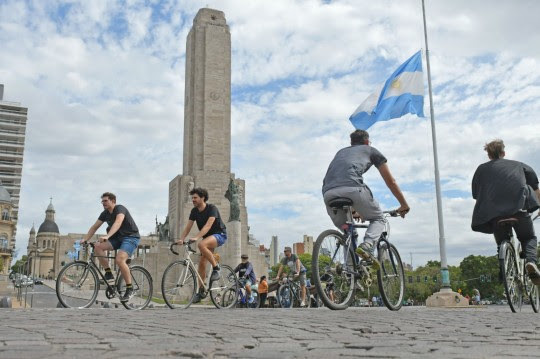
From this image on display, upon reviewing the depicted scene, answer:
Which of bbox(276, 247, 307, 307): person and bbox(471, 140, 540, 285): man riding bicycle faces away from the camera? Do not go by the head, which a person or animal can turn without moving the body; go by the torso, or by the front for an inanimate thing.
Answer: the man riding bicycle

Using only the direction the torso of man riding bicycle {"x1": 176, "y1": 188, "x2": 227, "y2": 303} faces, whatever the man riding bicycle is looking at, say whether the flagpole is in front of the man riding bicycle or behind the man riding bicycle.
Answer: behind

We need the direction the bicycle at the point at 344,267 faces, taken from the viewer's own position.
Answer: facing away from the viewer and to the right of the viewer

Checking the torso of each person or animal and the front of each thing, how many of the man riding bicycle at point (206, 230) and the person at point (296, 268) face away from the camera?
0

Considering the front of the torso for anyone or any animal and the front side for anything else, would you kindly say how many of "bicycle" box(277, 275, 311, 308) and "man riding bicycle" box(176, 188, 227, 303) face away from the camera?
0

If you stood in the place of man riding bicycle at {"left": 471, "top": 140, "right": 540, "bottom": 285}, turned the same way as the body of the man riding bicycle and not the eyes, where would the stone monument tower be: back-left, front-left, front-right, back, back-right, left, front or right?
front-left

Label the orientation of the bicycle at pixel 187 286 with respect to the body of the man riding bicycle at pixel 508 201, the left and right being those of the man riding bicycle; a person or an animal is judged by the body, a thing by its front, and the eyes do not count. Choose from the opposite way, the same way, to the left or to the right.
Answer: the opposite way

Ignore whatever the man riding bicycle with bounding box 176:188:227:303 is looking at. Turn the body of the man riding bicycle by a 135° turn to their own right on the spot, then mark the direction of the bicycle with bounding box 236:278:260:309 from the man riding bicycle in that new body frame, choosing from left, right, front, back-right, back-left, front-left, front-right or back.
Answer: front

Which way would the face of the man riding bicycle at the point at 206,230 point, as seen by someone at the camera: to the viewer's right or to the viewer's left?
to the viewer's left

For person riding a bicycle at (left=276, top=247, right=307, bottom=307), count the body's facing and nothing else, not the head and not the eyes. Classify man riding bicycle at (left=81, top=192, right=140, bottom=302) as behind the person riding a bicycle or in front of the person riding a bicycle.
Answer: in front

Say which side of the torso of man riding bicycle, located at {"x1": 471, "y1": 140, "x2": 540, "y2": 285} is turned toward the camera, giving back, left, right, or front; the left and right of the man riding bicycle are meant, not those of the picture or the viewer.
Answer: back

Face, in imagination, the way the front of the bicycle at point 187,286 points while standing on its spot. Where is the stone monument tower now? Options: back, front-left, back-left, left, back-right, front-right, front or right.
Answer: back-right

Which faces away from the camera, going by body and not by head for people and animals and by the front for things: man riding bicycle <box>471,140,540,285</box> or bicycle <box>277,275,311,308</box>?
the man riding bicycle

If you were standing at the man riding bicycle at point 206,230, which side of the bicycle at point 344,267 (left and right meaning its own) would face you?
left

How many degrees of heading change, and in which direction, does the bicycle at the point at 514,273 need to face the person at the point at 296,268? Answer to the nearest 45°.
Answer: approximately 90° to its left

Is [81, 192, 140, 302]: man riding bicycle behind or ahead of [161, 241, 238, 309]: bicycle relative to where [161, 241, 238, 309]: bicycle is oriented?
ahead
